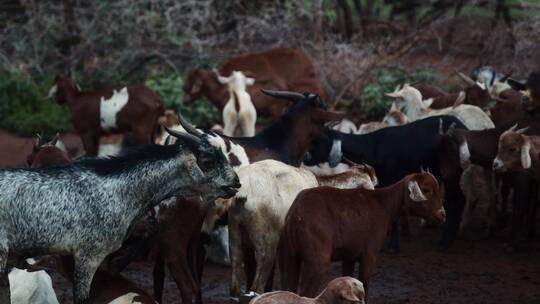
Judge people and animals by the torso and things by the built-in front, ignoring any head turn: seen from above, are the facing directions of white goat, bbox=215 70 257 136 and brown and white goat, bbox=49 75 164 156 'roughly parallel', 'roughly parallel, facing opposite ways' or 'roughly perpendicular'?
roughly perpendicular

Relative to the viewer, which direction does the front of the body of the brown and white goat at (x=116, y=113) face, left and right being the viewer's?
facing to the left of the viewer

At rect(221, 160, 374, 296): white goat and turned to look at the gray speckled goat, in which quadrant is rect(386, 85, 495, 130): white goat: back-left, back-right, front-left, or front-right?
back-right

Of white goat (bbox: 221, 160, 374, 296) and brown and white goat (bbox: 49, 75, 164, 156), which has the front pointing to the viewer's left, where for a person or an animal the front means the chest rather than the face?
the brown and white goat

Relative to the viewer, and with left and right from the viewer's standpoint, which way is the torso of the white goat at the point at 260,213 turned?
facing away from the viewer and to the right of the viewer

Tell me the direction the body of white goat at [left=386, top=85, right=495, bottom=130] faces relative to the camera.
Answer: to the viewer's left

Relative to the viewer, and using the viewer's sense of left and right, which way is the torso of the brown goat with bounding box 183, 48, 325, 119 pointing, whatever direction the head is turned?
facing to the left of the viewer

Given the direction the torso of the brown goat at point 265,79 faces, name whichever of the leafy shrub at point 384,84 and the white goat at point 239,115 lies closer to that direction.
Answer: the white goat

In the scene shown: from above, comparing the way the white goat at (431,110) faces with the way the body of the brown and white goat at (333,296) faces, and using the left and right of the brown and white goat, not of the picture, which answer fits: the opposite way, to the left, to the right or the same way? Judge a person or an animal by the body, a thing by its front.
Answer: the opposite way
